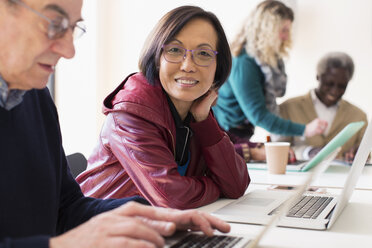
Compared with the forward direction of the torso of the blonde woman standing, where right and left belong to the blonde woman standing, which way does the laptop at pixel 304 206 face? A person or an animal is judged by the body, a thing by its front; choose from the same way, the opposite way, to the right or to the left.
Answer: the opposite way

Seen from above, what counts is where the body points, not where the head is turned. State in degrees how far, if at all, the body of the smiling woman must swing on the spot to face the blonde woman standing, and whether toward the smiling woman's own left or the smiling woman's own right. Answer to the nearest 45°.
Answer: approximately 135° to the smiling woman's own left

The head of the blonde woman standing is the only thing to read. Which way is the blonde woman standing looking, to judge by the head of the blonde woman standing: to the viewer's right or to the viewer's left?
to the viewer's right

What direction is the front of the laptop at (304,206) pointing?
to the viewer's left

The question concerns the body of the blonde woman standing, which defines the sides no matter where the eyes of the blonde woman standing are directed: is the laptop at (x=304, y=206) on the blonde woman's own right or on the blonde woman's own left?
on the blonde woman's own right

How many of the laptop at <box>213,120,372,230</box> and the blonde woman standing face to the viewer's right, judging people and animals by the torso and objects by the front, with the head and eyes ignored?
1

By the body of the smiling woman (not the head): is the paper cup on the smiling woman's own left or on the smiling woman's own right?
on the smiling woman's own left

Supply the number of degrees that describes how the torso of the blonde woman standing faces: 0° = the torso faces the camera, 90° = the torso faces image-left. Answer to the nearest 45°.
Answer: approximately 270°

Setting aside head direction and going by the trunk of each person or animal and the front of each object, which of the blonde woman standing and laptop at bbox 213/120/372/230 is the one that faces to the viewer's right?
the blonde woman standing

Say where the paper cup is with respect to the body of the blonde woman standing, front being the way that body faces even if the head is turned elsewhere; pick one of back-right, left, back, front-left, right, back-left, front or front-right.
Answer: right

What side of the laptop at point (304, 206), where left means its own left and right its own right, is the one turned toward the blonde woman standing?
right
